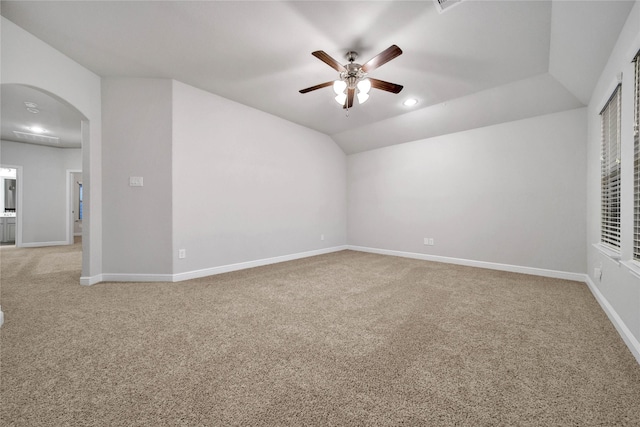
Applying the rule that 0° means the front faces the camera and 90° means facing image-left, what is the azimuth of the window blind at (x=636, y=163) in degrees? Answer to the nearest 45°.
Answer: approximately 90°

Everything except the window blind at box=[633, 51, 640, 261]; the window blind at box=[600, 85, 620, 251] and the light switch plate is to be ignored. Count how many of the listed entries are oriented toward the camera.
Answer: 1

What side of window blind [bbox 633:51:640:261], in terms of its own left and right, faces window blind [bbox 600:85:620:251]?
right

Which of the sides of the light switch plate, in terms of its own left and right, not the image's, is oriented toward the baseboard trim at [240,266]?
left

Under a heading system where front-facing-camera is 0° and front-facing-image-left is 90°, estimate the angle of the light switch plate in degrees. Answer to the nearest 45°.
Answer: approximately 0°

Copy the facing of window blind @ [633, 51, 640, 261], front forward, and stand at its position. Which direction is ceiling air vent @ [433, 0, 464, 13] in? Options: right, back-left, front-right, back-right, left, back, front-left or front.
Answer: front-left

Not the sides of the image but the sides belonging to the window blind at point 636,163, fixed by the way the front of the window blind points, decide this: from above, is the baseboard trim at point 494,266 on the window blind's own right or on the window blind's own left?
on the window blind's own right

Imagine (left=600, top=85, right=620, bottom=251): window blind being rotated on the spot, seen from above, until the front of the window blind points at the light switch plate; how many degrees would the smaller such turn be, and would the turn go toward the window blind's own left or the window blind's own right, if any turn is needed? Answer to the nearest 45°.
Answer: approximately 45° to the window blind's own left

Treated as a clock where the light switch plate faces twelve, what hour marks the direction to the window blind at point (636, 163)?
The window blind is roughly at 11 o'clock from the light switch plate.

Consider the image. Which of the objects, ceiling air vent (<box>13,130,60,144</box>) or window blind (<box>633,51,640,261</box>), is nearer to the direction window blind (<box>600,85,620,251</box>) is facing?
the ceiling air vent

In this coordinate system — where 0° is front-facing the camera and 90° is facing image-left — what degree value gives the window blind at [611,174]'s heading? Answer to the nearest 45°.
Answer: approximately 90°
